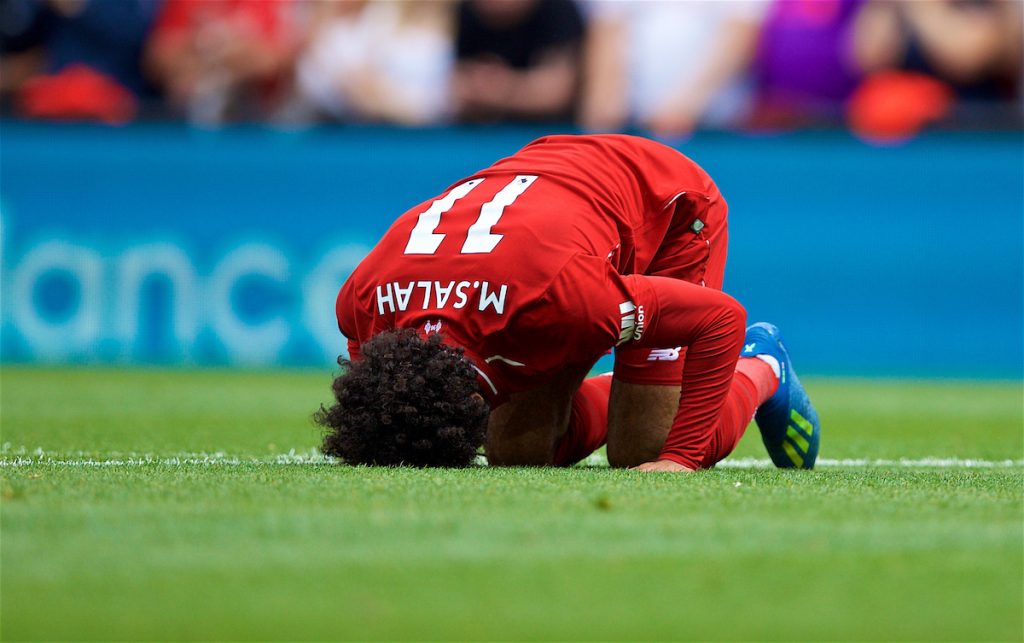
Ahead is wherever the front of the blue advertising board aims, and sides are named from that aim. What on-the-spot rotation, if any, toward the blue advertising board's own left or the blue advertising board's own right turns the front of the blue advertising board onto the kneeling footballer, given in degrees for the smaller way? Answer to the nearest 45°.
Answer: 0° — it already faces them

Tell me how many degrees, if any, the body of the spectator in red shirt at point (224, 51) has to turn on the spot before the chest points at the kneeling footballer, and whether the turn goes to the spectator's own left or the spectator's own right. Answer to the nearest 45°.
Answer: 0° — they already face them

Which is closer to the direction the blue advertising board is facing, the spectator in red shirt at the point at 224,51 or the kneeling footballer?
the kneeling footballer

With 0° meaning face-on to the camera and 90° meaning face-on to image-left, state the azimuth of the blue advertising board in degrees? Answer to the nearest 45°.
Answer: approximately 0°

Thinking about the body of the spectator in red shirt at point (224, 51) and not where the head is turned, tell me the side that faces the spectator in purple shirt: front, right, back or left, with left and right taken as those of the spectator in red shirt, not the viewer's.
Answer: left

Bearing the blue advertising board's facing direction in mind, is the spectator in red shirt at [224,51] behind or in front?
behind

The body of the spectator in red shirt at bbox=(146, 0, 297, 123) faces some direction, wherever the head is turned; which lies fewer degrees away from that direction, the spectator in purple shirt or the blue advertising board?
the blue advertising board

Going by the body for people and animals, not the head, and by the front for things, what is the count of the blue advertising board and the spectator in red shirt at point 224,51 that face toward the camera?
2

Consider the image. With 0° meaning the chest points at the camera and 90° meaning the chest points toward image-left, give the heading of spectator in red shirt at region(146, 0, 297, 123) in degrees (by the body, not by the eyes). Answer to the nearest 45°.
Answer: approximately 0°
